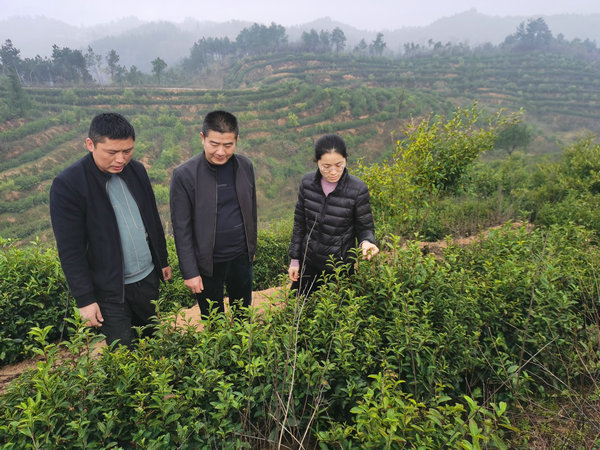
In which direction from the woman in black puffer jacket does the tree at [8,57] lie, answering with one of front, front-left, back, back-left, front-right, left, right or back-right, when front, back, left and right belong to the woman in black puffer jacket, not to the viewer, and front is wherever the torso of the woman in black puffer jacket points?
back-right

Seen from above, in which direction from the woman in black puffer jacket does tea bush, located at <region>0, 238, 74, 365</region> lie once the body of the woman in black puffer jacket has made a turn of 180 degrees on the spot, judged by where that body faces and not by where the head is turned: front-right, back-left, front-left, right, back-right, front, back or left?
left

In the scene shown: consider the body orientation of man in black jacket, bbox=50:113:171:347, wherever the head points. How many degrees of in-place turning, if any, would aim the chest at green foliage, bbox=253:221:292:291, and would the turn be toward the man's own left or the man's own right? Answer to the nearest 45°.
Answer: approximately 90° to the man's own left

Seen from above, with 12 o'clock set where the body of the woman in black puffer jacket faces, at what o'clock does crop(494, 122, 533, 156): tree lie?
The tree is roughly at 7 o'clock from the woman in black puffer jacket.

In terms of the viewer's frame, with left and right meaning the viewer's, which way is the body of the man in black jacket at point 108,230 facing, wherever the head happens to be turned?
facing the viewer and to the right of the viewer

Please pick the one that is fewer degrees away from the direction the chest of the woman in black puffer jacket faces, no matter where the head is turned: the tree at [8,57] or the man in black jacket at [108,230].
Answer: the man in black jacket

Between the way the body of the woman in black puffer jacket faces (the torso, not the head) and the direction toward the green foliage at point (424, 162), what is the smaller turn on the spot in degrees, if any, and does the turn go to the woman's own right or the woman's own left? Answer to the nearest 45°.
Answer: approximately 135° to the woman's own left

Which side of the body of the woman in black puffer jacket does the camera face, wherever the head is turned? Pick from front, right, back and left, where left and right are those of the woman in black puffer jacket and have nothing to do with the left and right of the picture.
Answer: front

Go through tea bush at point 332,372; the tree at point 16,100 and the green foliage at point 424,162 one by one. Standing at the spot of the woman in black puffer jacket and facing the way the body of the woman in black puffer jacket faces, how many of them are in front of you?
1

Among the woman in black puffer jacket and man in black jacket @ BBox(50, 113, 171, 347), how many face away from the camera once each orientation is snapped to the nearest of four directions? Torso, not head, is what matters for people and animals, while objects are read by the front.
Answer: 0

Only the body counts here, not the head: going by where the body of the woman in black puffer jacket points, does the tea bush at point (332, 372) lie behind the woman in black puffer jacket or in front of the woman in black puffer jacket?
in front
